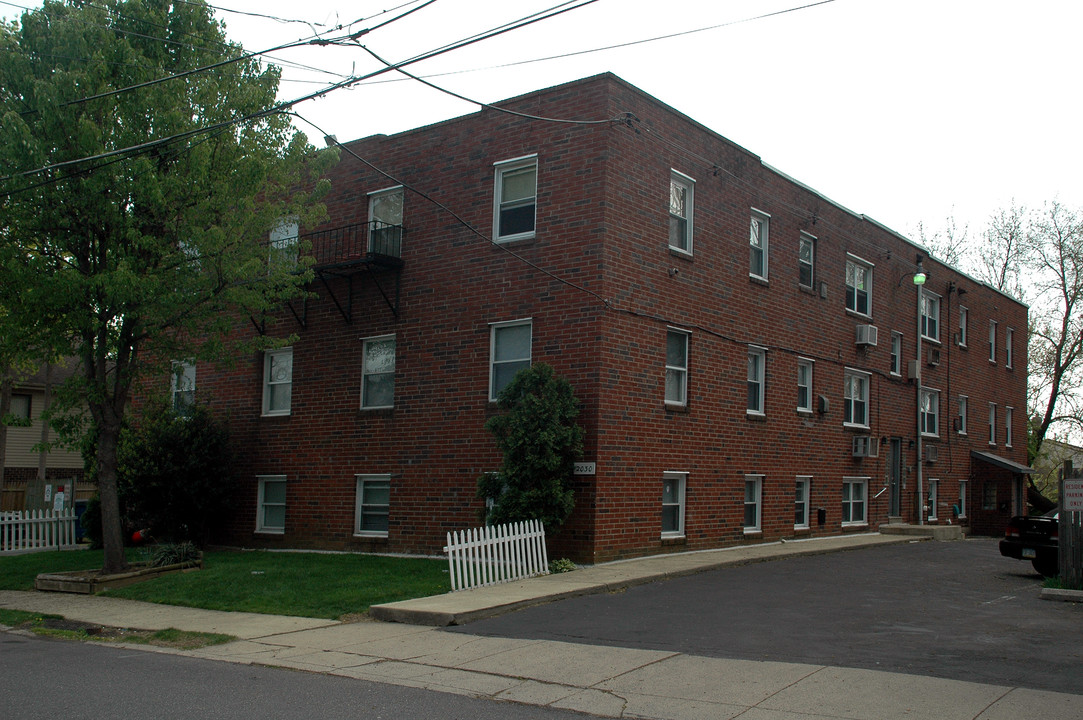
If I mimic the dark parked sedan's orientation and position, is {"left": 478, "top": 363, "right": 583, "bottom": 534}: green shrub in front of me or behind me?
behind

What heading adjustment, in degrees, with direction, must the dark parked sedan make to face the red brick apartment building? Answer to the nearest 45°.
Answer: approximately 135° to its left

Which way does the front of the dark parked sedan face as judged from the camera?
facing away from the viewer and to the right of the viewer

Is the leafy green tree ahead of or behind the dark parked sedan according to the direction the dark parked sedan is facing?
behind

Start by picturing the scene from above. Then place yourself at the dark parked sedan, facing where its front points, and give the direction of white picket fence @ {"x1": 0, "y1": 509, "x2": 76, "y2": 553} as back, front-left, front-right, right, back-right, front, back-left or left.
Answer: back-left

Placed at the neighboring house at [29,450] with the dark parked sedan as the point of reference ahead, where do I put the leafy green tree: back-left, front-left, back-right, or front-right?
front-right

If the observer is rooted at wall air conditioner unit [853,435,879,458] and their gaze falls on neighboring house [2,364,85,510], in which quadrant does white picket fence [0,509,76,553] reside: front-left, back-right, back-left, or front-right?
front-left

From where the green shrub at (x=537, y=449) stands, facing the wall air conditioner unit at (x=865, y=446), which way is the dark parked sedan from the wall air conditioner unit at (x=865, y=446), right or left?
right

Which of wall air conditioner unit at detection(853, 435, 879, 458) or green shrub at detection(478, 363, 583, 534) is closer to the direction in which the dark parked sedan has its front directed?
the wall air conditioner unit

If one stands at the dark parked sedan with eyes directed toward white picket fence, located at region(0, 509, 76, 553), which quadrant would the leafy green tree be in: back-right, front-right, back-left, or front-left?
front-left

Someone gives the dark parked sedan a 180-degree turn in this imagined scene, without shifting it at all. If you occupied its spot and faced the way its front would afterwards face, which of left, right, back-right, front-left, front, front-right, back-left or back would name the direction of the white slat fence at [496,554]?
front
